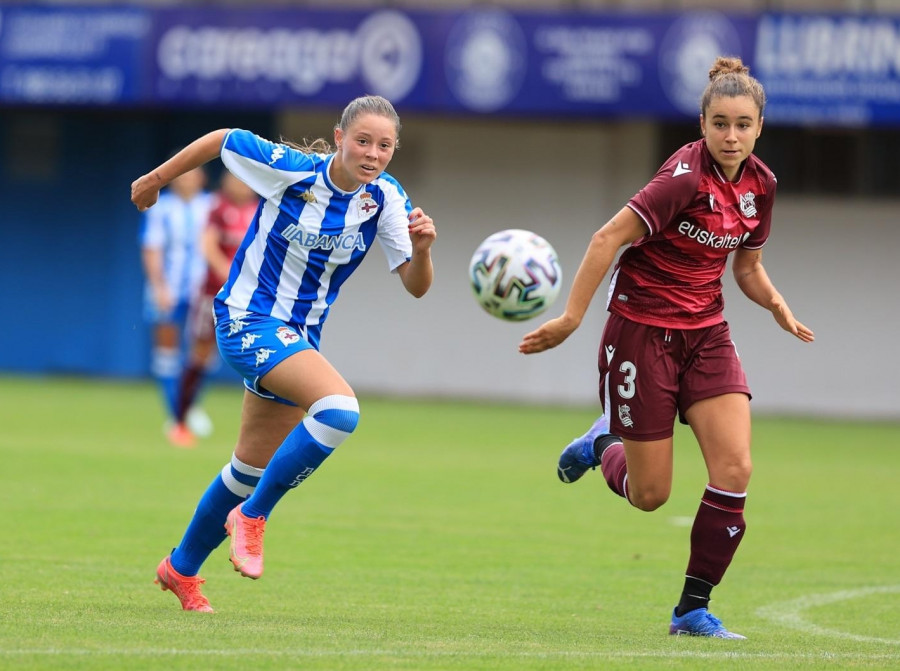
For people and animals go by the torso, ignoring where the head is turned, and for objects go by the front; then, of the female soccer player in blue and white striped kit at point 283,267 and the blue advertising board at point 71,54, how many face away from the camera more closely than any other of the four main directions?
0

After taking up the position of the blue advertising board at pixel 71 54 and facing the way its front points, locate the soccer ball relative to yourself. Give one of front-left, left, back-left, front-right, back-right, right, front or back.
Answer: front

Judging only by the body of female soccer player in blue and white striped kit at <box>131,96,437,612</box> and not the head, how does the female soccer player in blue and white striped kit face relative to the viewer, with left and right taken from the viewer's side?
facing the viewer and to the right of the viewer

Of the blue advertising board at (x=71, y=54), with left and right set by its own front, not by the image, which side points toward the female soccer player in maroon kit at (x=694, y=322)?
front

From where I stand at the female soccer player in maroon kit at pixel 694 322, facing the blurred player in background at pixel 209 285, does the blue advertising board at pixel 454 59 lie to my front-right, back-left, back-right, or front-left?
front-right

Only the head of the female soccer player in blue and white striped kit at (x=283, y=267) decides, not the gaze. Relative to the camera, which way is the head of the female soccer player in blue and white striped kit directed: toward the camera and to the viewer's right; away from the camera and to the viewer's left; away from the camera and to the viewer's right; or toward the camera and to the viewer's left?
toward the camera and to the viewer's right

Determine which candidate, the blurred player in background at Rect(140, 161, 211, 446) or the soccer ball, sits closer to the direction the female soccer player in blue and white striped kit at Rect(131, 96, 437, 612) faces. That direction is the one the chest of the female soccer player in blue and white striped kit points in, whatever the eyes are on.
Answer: the soccer ball

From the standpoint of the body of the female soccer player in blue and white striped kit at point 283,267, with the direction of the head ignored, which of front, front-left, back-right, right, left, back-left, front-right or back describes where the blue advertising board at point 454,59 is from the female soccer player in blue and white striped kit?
back-left

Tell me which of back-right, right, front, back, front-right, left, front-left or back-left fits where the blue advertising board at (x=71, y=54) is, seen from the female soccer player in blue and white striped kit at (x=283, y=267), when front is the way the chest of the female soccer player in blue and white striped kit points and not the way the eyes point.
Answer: back-left

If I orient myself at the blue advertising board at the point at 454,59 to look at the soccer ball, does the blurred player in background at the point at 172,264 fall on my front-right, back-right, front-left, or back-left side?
front-right

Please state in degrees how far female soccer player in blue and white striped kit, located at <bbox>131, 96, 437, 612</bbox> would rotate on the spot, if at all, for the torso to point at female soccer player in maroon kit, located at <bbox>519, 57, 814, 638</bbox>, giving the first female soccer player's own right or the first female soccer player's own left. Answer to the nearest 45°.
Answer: approximately 45° to the first female soccer player's own left

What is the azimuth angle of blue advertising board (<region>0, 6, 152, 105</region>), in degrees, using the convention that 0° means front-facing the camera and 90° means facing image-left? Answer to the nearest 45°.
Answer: approximately 0°

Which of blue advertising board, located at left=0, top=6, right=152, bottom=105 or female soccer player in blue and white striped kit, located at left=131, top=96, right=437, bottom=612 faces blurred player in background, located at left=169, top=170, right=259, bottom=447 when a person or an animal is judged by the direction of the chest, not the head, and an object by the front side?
the blue advertising board

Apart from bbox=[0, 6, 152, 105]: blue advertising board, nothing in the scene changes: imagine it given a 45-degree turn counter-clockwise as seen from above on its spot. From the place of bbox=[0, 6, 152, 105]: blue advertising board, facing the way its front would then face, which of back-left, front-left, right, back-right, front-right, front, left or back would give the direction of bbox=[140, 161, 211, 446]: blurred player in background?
front-right
